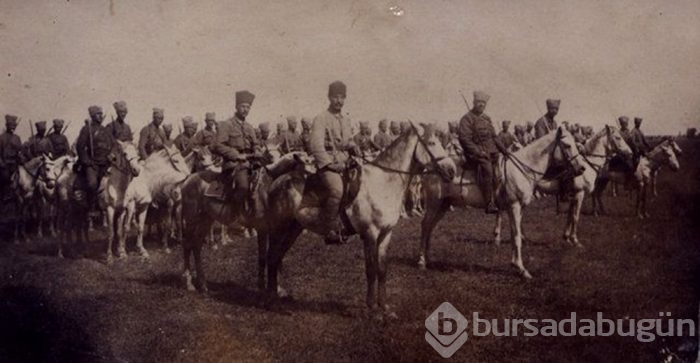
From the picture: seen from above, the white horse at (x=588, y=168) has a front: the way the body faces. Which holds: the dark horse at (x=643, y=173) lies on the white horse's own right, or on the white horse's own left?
on the white horse's own left

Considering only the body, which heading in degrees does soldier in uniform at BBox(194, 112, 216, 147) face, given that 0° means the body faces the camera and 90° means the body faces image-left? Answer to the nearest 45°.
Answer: approximately 315°

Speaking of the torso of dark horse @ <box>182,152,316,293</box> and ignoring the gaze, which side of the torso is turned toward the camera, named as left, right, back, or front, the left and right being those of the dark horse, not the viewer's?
right

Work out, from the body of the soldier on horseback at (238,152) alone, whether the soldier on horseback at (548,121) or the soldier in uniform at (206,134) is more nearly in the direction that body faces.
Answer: the soldier on horseback

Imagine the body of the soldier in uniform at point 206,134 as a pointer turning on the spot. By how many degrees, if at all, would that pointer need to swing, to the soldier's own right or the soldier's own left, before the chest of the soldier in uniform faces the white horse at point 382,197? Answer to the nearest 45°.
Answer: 0° — they already face it

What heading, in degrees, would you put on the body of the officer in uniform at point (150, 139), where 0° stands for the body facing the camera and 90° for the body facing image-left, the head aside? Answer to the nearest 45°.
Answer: approximately 315°

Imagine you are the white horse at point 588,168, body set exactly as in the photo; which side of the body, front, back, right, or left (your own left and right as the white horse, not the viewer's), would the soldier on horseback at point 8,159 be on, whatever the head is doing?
back

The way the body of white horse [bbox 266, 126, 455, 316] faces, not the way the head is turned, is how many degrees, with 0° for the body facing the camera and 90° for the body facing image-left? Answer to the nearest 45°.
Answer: approximately 315°

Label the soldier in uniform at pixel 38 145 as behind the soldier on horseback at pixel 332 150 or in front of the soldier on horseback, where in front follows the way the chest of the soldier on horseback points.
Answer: behind

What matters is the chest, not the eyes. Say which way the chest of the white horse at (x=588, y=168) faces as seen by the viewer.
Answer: to the viewer's right

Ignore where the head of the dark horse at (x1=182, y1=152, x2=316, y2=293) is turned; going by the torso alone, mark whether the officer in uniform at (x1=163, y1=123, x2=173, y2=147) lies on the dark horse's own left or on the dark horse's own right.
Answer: on the dark horse's own left

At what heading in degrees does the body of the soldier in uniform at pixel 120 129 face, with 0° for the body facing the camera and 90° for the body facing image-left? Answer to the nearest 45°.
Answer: approximately 315°

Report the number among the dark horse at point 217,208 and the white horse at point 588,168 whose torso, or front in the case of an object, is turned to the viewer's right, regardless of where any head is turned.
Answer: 2

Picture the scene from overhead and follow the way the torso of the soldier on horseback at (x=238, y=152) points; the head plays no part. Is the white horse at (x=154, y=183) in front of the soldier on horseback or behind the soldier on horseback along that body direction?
behind

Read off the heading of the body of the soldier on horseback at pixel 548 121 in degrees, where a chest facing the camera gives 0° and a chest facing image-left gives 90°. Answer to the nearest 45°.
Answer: approximately 315°
